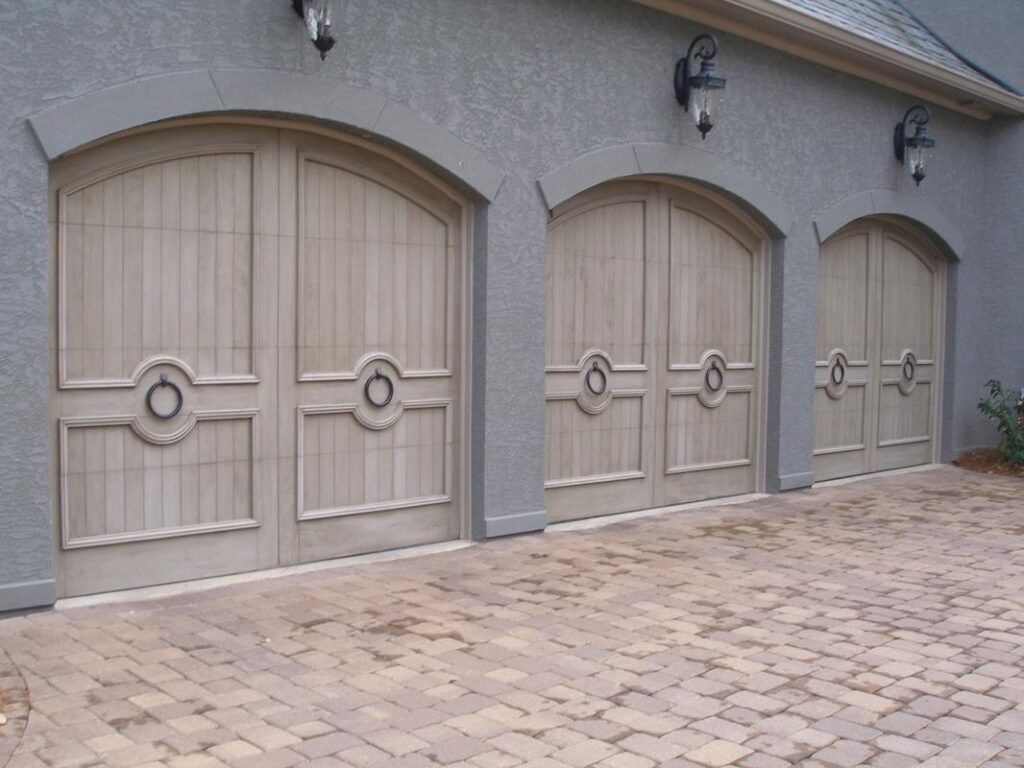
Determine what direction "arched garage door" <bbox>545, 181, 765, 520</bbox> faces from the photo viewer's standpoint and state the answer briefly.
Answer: facing the viewer and to the right of the viewer

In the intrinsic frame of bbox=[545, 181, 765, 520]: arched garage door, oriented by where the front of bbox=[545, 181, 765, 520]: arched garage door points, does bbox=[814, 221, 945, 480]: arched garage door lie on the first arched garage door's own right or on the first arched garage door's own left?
on the first arched garage door's own left

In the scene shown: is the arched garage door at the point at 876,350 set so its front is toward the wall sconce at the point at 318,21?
no

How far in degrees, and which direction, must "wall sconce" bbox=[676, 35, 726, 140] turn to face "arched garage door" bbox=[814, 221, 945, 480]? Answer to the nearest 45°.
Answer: approximately 90° to its left

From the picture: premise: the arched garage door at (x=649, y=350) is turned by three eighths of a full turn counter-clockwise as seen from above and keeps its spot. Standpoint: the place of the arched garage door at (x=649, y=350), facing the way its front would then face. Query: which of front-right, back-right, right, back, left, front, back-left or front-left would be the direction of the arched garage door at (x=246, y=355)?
back-left

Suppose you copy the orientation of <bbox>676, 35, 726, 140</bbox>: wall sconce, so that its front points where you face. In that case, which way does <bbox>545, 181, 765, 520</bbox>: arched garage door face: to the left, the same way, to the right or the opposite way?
the same way

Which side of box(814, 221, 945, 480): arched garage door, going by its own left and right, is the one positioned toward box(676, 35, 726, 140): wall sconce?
right

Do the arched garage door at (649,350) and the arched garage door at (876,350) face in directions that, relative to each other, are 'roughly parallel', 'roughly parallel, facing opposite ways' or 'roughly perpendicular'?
roughly parallel

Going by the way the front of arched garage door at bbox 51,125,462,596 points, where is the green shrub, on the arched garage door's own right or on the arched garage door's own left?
on the arched garage door's own left

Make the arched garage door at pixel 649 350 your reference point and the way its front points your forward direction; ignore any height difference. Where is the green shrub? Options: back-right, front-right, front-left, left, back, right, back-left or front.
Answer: left

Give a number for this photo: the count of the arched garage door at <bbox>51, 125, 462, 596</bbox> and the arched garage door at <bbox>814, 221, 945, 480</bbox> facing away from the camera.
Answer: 0

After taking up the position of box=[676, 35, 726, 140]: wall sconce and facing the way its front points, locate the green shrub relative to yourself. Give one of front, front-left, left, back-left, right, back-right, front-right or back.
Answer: left

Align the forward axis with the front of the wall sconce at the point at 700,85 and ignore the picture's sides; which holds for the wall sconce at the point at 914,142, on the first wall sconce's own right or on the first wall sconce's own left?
on the first wall sconce's own left

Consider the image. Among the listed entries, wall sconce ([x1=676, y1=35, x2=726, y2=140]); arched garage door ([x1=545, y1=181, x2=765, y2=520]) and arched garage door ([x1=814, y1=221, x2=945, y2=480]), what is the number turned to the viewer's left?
0

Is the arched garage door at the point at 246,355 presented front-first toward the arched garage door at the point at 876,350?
no
